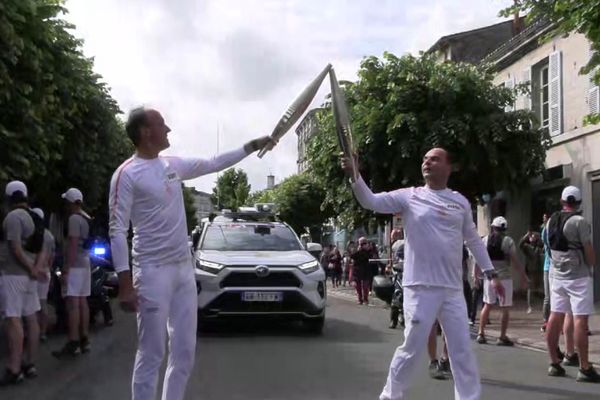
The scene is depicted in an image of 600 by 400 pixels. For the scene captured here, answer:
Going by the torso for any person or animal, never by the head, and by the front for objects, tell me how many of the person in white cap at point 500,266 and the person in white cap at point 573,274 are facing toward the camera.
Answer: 0

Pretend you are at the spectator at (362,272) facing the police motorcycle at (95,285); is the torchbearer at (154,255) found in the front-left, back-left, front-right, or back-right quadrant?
front-left

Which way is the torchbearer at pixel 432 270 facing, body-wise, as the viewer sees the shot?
toward the camera

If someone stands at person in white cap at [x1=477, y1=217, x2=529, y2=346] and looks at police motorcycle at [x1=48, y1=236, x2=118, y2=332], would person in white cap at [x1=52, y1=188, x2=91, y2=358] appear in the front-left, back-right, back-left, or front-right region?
front-left

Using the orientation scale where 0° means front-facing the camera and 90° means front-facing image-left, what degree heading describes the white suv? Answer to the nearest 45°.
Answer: approximately 0°

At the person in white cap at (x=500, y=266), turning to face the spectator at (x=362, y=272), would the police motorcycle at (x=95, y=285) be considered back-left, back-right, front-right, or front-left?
front-left

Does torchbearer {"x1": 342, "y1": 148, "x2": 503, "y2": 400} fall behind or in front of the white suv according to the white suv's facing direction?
in front

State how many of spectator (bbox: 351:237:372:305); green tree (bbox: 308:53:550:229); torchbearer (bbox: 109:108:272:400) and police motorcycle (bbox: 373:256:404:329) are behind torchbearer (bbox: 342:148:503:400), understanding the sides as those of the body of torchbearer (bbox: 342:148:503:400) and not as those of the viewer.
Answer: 3
